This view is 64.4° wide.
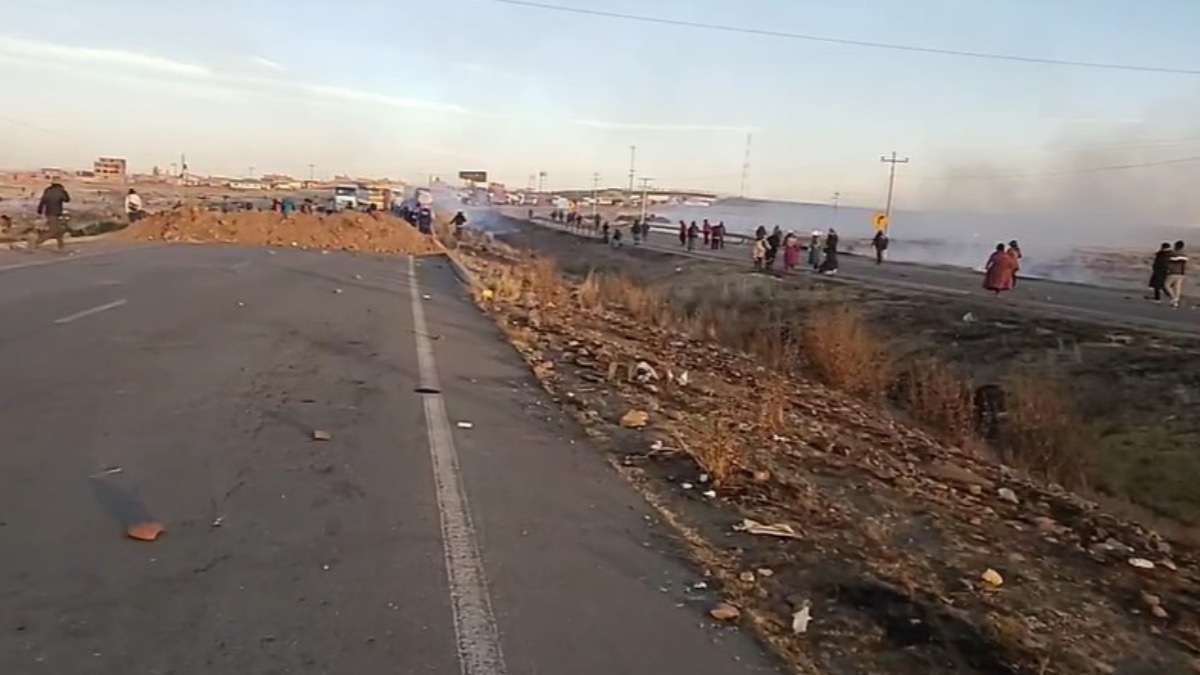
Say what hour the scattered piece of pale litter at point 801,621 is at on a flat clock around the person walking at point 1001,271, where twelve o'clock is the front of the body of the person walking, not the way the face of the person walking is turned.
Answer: The scattered piece of pale litter is roughly at 6 o'clock from the person walking.

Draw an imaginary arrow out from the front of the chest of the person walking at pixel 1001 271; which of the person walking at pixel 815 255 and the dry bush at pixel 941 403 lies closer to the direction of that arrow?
the person walking

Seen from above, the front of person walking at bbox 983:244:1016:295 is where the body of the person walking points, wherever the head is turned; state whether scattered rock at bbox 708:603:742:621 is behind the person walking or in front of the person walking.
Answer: behind

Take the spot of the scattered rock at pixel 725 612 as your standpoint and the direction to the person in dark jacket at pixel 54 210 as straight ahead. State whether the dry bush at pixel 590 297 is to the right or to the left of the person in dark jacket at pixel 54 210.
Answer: right

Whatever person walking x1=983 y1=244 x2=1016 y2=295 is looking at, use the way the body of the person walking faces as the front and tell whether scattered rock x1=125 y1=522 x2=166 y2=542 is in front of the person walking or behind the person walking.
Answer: behind

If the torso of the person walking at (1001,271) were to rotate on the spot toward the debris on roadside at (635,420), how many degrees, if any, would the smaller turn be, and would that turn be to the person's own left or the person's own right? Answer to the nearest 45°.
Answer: approximately 180°

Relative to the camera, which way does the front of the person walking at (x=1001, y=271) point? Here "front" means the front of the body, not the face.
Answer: away from the camera

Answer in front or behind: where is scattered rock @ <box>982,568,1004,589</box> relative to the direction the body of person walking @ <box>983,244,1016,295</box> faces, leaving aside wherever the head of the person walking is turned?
behind

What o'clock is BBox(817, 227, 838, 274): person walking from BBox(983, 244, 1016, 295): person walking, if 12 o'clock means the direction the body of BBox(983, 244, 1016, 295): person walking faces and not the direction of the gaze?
BBox(817, 227, 838, 274): person walking is roughly at 11 o'clock from BBox(983, 244, 1016, 295): person walking.

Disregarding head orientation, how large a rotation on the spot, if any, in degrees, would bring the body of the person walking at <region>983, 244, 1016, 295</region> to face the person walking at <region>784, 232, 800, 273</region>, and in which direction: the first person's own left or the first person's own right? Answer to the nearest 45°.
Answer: approximately 45° to the first person's own left

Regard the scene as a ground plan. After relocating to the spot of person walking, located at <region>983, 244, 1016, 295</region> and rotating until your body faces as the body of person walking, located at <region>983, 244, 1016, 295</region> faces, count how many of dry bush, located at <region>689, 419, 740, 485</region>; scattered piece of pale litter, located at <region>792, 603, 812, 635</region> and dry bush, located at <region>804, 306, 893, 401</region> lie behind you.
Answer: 3

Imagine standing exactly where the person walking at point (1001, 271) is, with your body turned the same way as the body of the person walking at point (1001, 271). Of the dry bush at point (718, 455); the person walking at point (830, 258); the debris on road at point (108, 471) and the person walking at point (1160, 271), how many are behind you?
2
